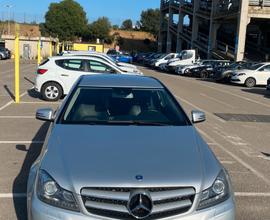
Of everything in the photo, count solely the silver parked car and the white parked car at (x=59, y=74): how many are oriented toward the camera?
1

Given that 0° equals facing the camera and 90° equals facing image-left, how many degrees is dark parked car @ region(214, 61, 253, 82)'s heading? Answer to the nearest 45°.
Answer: approximately 45°

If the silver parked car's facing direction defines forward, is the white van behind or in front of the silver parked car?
behind

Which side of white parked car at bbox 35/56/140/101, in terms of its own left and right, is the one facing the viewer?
right

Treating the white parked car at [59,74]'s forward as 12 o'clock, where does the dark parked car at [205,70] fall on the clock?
The dark parked car is roughly at 10 o'clock from the white parked car.

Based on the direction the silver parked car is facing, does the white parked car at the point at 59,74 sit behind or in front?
behind

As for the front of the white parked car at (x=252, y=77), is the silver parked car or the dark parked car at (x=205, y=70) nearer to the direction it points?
the silver parked car

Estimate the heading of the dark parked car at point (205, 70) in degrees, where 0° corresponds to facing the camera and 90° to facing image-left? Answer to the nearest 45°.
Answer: approximately 45°

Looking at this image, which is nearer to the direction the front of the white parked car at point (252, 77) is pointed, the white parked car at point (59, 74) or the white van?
the white parked car
